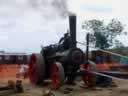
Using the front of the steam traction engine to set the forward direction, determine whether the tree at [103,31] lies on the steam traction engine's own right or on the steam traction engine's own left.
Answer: on the steam traction engine's own left

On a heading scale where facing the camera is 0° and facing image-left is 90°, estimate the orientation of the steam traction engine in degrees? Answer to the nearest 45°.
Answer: approximately 315°
